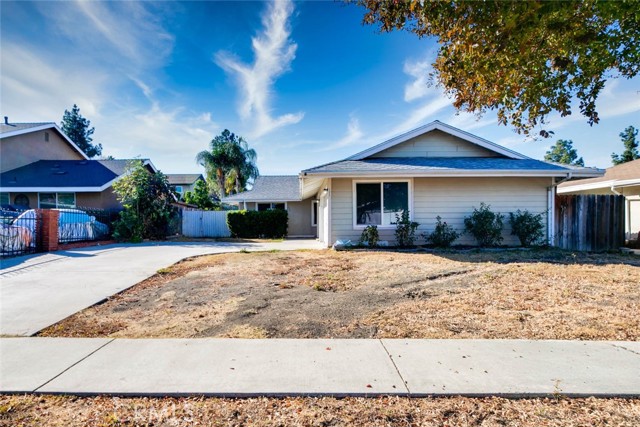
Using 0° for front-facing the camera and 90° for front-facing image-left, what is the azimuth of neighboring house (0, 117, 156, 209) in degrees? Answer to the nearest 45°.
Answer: approximately 0°

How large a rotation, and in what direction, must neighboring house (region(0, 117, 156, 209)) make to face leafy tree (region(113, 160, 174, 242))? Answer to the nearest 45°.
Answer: approximately 45° to its left

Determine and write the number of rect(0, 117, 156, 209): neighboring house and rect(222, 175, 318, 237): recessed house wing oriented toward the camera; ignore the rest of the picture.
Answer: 2

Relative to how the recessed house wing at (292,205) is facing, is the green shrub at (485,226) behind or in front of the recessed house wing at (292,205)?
in front

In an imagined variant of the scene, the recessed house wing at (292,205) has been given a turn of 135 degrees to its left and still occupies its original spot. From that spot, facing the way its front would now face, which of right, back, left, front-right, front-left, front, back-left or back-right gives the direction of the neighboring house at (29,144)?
back-left

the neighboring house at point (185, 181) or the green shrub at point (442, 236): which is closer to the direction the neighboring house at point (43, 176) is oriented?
the green shrub

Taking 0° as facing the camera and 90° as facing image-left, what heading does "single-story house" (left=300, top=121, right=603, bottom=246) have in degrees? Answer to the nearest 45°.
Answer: approximately 0°

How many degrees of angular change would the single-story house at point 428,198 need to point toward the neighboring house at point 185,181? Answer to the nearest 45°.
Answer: approximately 135° to its right

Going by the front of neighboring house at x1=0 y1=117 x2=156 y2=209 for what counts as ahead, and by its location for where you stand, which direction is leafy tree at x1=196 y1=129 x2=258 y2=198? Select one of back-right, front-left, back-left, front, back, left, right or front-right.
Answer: back-left

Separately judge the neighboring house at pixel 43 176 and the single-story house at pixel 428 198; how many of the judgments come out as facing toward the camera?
2

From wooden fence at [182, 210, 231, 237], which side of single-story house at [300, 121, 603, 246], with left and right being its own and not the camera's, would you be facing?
right

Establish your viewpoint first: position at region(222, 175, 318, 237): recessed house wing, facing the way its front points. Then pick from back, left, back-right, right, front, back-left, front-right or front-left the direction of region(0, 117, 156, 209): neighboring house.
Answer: right

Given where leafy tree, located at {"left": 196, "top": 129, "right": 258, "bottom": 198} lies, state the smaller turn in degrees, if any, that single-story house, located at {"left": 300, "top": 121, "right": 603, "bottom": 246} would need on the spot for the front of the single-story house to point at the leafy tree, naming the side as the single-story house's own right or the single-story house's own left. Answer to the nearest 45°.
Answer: approximately 135° to the single-story house's own right
